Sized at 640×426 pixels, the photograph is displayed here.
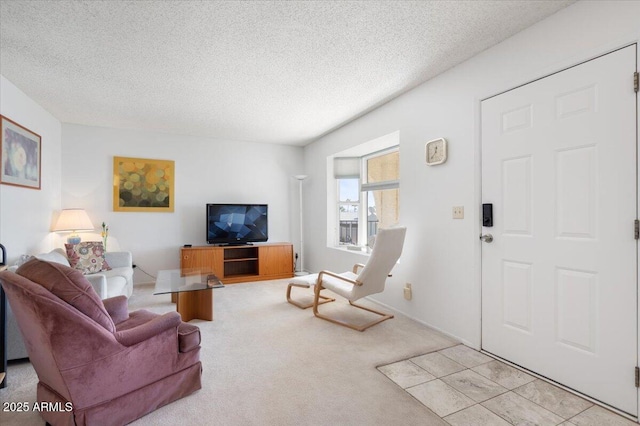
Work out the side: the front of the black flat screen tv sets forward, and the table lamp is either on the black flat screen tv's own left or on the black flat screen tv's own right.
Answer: on the black flat screen tv's own right

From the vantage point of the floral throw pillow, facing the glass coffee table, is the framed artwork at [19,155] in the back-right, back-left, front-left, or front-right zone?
back-right

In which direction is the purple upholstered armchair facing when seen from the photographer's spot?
facing away from the viewer and to the right of the viewer

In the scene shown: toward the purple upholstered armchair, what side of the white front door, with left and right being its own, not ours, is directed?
front

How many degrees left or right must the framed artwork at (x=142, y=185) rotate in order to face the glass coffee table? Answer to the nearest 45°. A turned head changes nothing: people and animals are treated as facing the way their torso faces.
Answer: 0° — it already faces it

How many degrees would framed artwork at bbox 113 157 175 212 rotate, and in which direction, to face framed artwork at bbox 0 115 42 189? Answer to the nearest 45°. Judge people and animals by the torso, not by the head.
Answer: approximately 45° to its right

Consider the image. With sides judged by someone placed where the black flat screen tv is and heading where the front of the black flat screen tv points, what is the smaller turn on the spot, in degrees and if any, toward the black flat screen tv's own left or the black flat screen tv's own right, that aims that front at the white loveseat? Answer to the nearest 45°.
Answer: approximately 45° to the black flat screen tv's own right

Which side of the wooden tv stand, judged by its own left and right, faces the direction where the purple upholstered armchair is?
front

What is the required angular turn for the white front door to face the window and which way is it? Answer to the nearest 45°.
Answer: approximately 90° to its right
